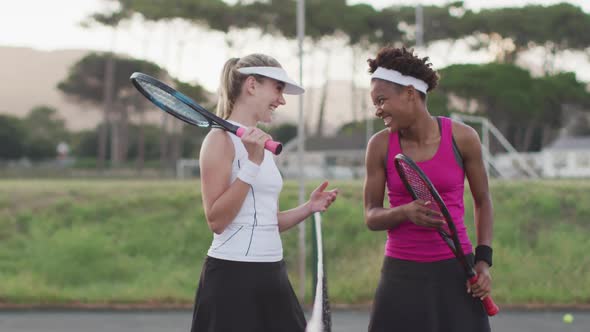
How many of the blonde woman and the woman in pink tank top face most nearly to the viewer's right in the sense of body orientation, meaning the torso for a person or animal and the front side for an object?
1

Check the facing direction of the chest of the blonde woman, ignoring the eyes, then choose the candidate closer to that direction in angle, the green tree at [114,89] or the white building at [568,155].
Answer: the white building

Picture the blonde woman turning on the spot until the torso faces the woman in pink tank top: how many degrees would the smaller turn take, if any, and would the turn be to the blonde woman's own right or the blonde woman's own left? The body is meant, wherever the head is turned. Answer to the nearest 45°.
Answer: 0° — they already face them

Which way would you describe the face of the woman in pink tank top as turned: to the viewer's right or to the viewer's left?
to the viewer's left

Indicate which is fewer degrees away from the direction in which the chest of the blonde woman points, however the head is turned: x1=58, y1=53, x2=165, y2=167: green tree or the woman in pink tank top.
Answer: the woman in pink tank top

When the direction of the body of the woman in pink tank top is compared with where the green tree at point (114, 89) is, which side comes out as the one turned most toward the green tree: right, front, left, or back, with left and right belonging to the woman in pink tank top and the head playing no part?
right

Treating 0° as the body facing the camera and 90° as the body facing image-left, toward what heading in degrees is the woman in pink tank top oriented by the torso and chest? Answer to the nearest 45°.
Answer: approximately 45°

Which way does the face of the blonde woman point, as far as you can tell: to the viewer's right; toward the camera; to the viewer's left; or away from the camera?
to the viewer's right

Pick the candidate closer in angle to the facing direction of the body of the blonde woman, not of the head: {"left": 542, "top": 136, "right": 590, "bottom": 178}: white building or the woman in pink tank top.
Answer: the woman in pink tank top

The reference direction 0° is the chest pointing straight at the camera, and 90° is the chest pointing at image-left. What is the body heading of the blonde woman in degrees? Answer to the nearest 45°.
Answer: approximately 270°
